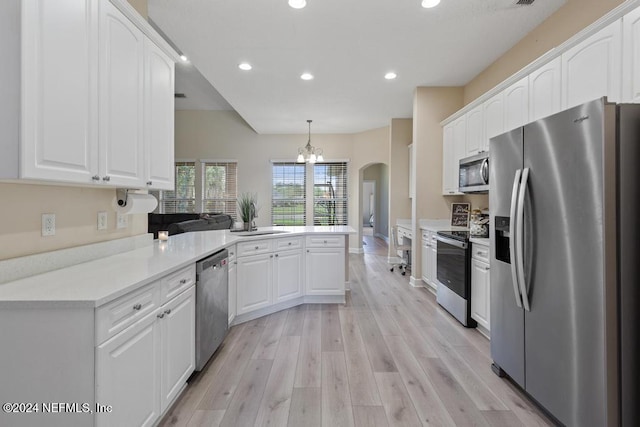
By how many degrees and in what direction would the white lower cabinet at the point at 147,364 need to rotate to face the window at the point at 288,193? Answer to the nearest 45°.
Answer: approximately 90° to its left

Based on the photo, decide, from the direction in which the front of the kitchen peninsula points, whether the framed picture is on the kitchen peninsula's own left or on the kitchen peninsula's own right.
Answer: on the kitchen peninsula's own left

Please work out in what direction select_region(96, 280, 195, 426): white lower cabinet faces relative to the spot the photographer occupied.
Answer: facing the viewer and to the right of the viewer

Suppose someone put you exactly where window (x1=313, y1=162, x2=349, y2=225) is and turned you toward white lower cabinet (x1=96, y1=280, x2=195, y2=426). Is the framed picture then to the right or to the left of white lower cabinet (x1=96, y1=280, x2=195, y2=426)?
left

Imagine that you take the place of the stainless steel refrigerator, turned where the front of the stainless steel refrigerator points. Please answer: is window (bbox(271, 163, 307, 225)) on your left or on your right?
on your right

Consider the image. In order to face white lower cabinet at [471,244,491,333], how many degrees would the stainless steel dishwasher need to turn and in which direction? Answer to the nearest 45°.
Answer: approximately 45° to its left

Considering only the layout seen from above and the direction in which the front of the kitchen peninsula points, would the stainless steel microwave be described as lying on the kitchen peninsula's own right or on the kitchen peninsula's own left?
on the kitchen peninsula's own left

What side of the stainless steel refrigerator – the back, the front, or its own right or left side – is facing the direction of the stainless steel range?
right

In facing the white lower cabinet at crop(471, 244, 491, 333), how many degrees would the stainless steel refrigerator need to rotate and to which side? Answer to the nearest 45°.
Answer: approximately 90° to its right

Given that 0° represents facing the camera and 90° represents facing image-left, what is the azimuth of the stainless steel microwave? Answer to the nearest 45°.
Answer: approximately 45°

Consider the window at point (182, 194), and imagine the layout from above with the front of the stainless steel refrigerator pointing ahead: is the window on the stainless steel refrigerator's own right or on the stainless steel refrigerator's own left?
on the stainless steel refrigerator's own right
